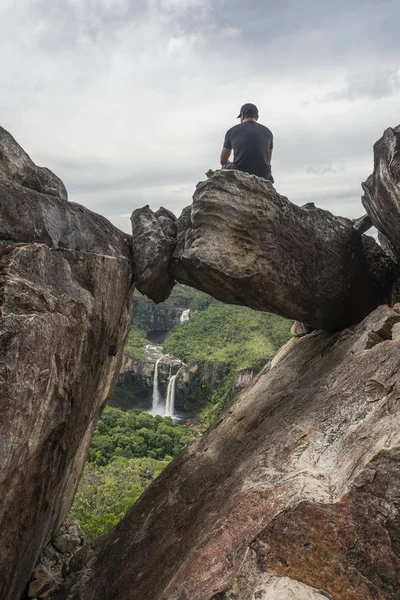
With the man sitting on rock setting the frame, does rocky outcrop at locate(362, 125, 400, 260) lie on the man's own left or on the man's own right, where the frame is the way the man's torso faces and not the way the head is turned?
on the man's own right

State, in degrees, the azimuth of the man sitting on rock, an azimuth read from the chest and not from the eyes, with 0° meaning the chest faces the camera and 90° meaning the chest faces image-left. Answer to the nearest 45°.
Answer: approximately 180°
